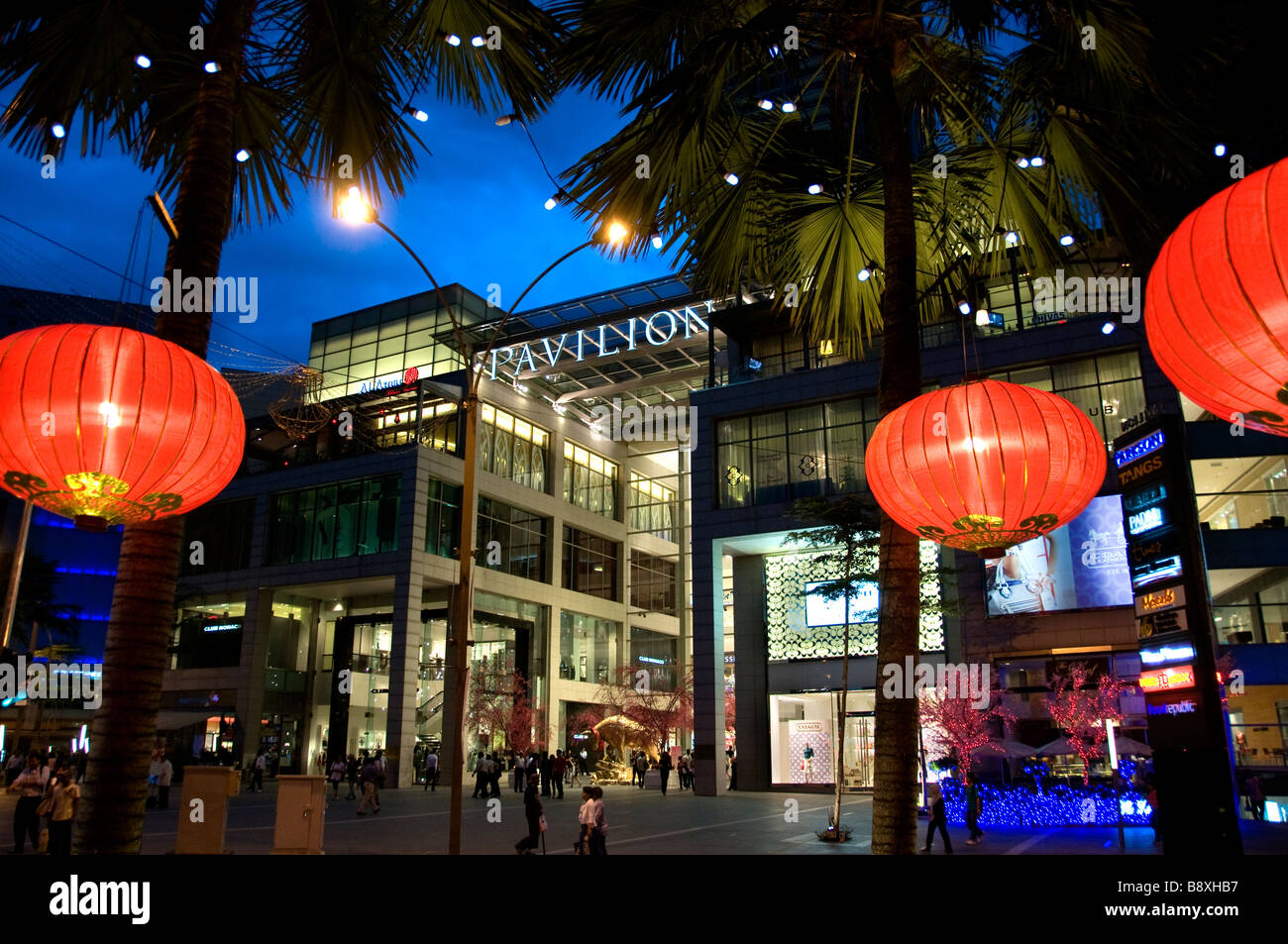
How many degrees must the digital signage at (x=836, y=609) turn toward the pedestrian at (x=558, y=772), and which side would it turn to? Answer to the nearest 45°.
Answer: approximately 45° to its right

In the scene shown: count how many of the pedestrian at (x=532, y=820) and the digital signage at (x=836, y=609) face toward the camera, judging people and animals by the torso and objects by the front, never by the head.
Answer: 1

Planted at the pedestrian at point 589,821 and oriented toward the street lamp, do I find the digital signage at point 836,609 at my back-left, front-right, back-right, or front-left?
back-right

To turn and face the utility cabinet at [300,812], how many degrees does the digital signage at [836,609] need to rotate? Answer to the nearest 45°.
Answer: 0° — it already faces it

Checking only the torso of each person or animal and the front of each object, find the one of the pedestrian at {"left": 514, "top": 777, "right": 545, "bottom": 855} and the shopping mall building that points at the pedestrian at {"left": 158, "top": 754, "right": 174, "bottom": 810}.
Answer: the shopping mall building

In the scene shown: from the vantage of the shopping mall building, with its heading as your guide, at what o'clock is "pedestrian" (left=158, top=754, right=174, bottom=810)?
The pedestrian is roughly at 12 o'clock from the shopping mall building.

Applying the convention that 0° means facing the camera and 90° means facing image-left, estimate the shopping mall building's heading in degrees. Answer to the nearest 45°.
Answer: approximately 45°
